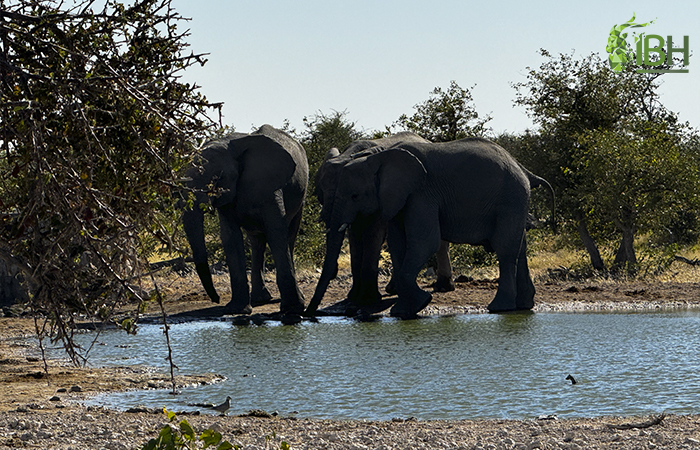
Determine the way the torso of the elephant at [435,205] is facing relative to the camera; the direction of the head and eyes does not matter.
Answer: to the viewer's left

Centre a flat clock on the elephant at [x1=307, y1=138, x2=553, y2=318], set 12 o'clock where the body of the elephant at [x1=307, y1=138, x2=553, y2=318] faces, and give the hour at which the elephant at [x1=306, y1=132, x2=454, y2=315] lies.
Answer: the elephant at [x1=306, y1=132, x2=454, y2=315] is roughly at 1 o'clock from the elephant at [x1=307, y1=138, x2=553, y2=318].

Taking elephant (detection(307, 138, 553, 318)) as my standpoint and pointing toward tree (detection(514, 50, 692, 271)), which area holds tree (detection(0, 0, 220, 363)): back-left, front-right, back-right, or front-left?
back-right

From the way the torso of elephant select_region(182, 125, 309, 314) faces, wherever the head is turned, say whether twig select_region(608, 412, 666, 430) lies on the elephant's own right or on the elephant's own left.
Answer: on the elephant's own left

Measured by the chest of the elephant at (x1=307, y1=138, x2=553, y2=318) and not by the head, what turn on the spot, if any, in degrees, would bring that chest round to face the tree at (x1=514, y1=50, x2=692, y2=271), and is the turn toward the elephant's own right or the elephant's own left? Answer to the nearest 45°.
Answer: approximately 135° to the elephant's own right

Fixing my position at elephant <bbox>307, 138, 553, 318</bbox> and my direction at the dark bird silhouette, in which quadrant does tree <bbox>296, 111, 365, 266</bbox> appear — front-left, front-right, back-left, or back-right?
back-right

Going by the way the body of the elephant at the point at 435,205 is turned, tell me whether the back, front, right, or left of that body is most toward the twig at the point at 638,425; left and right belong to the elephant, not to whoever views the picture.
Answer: left

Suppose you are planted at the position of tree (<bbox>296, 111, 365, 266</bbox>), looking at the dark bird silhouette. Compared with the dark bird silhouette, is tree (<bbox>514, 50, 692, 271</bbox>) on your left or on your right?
left

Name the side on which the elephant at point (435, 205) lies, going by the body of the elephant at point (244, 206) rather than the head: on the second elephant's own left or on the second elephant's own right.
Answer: on the second elephant's own left

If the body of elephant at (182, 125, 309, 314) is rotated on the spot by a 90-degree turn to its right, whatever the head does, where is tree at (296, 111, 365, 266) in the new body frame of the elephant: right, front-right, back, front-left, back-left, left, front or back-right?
front-right
